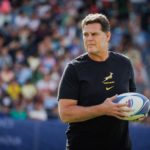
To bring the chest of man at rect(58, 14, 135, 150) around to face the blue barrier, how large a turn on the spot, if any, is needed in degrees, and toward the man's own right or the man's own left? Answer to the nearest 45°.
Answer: approximately 180°

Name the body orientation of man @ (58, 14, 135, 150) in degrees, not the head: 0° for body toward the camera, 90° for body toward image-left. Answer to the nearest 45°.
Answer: approximately 0°
